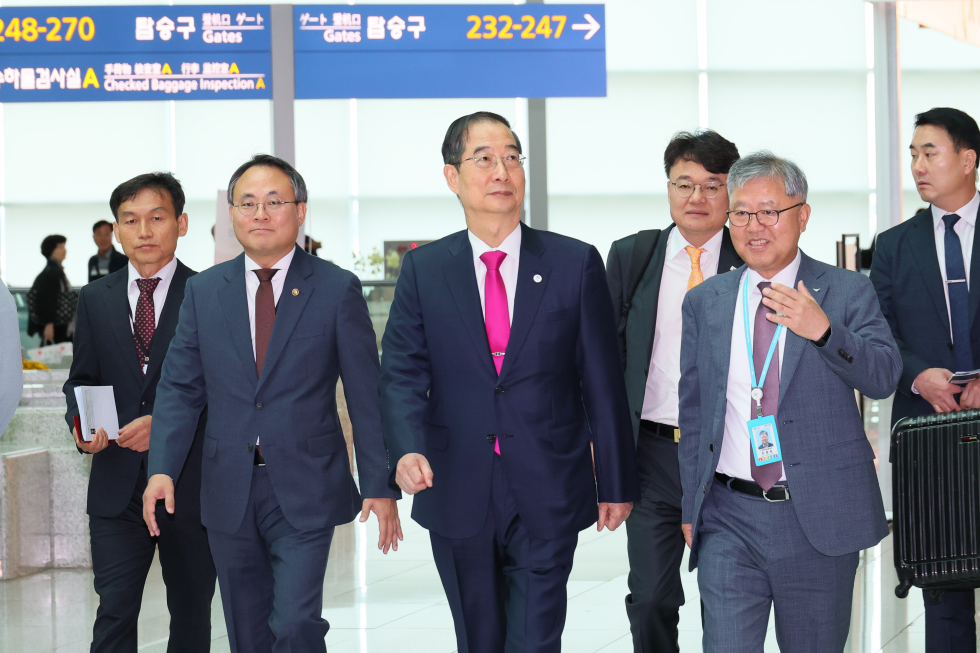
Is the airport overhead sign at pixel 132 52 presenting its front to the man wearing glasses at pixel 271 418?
yes

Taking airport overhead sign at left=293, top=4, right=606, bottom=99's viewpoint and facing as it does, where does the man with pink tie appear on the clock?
The man with pink tie is roughly at 12 o'clock from the airport overhead sign.

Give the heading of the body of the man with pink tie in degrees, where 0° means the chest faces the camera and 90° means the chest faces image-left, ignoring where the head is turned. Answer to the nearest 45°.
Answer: approximately 0°

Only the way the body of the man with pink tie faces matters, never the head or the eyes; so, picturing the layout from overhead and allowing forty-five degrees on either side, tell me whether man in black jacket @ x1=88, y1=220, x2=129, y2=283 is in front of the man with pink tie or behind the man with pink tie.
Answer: behind

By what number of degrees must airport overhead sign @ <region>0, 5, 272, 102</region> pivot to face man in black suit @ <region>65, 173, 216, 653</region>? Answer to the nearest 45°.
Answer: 0° — it already faces them

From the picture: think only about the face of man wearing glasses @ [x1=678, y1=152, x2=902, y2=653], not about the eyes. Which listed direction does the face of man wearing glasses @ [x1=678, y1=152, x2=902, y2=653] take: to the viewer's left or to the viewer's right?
to the viewer's left

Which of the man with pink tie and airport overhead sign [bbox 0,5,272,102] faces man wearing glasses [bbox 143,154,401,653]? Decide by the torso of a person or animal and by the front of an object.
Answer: the airport overhead sign
